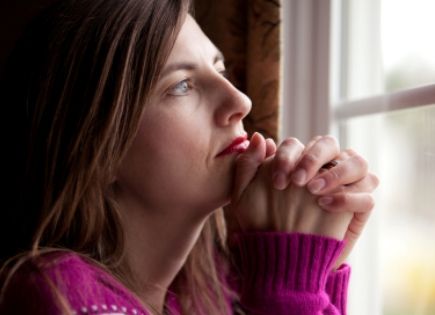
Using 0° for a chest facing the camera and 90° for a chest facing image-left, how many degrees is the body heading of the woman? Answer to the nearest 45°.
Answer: approximately 270°

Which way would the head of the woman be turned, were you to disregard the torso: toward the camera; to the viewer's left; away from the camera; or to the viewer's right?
to the viewer's right

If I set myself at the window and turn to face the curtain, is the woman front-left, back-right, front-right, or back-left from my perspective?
front-left
